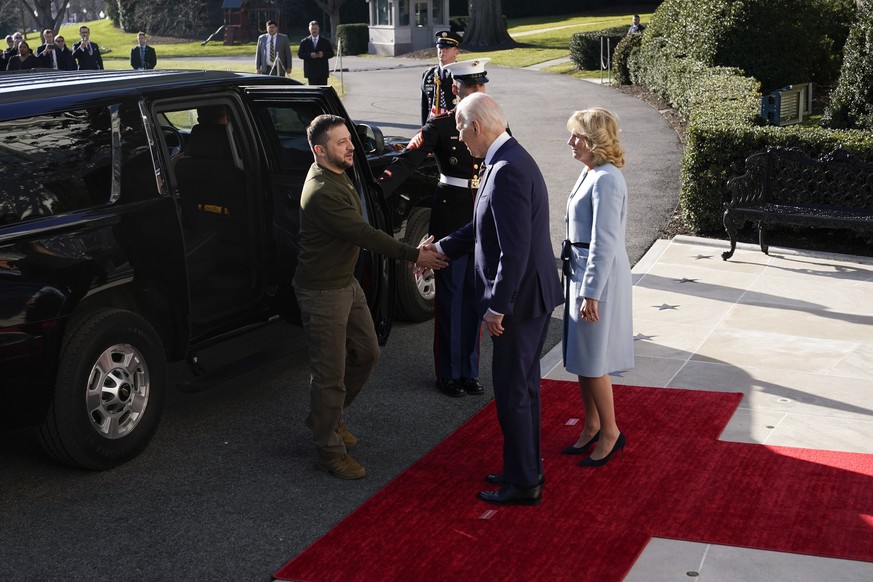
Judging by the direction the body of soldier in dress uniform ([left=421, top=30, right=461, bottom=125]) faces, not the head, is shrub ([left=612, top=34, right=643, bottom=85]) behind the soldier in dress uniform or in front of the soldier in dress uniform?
behind

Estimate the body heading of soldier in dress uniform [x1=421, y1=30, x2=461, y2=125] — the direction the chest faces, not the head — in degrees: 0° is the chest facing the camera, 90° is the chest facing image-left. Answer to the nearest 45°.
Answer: approximately 0°

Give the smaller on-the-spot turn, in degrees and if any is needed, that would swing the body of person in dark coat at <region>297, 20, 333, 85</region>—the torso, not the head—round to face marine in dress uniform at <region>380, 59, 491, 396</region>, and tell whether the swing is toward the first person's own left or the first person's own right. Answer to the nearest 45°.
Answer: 0° — they already face them

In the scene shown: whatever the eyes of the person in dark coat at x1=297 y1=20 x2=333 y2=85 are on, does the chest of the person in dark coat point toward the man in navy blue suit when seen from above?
yes

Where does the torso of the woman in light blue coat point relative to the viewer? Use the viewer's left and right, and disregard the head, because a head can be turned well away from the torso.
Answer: facing to the left of the viewer

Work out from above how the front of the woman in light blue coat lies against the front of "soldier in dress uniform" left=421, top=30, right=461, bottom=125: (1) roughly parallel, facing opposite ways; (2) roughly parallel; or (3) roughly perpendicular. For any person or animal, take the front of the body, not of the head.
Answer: roughly perpendicular

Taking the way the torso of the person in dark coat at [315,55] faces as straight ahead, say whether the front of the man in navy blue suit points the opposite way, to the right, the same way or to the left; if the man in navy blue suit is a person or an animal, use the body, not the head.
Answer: to the right

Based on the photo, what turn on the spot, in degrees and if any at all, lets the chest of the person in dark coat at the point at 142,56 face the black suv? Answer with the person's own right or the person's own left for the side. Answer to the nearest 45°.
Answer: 0° — they already face it

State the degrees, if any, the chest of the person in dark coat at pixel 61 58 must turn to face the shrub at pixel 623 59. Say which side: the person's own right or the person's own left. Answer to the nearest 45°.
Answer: approximately 90° to the person's own left
